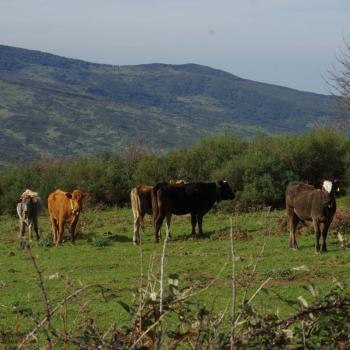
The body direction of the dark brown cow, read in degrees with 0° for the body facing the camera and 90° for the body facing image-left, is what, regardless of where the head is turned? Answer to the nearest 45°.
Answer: approximately 315°

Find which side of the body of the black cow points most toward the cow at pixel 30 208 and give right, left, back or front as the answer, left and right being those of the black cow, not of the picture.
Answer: back

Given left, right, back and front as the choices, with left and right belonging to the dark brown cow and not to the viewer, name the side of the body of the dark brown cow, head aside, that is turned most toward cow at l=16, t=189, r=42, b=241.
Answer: back

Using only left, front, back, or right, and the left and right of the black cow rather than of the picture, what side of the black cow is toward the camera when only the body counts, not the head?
right

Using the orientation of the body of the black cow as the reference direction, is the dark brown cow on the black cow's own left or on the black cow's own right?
on the black cow's own right

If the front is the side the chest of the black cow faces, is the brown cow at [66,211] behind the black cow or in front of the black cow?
behind

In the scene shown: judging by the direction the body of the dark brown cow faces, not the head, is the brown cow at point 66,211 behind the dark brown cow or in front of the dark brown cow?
behind

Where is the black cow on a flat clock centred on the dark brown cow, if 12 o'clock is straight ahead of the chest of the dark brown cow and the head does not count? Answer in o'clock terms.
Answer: The black cow is roughly at 6 o'clock from the dark brown cow.
